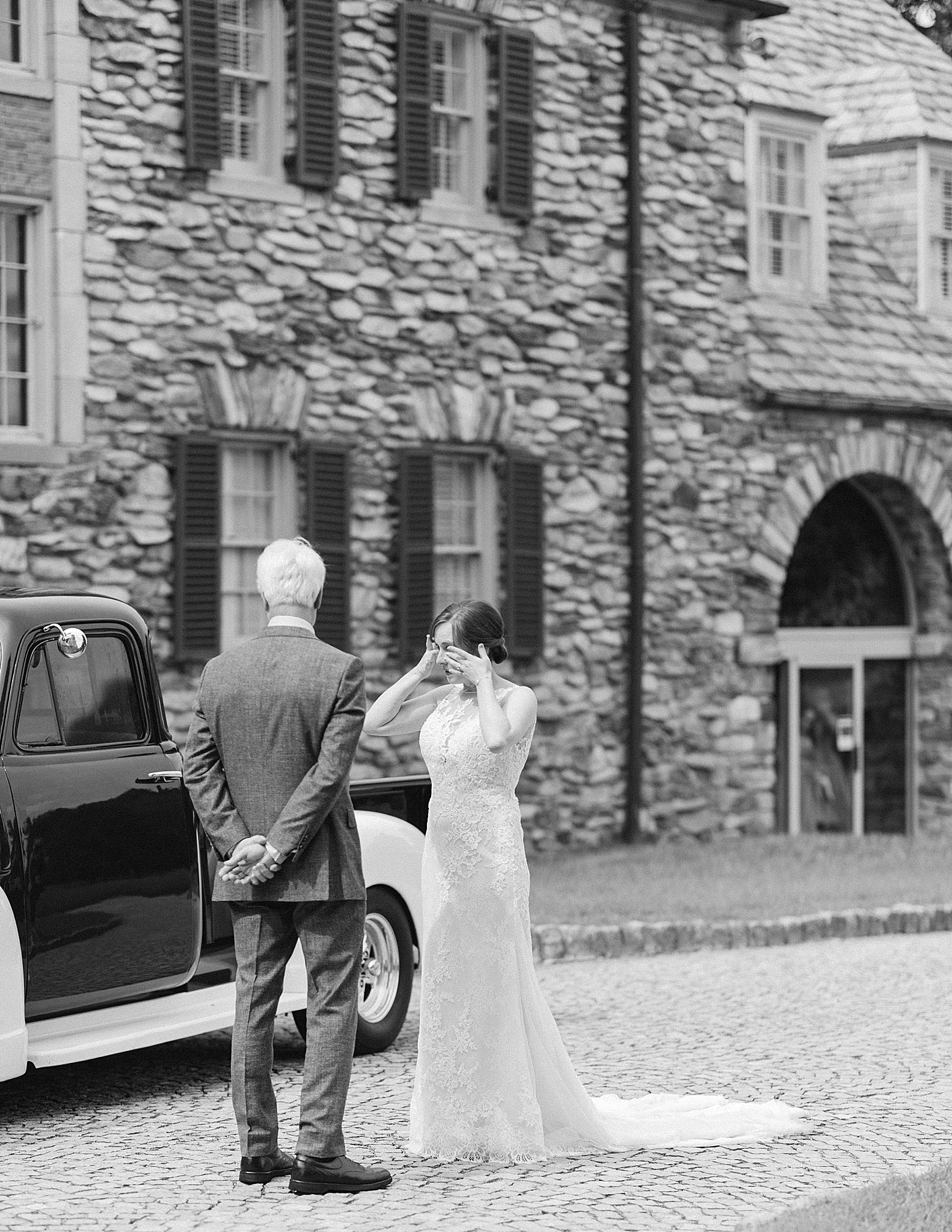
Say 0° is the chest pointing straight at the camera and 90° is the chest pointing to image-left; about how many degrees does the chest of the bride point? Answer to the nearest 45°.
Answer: approximately 45°

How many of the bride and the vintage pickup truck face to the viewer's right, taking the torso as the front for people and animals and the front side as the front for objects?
0

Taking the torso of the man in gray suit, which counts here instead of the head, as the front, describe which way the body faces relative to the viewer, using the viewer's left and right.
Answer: facing away from the viewer and to the right of the viewer

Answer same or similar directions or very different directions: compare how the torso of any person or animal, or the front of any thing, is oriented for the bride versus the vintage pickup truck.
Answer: same or similar directions

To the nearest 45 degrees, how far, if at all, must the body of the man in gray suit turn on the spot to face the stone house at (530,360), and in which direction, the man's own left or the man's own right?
approximately 45° to the man's own left

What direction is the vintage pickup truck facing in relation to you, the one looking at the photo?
facing the viewer and to the left of the viewer

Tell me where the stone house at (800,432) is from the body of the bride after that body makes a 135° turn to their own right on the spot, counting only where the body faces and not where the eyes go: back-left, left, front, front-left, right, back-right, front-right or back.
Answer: front

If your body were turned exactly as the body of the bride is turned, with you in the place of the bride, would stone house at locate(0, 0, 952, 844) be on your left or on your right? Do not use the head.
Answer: on your right

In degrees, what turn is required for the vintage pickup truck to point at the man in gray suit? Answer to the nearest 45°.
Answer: approximately 90° to its left

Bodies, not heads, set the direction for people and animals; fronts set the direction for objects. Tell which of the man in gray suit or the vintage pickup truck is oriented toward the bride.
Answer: the man in gray suit

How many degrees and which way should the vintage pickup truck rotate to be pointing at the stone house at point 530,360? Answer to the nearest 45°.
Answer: approximately 135° to its right

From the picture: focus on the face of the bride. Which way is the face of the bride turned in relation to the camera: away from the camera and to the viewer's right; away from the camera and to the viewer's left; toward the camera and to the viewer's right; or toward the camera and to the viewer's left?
toward the camera and to the viewer's left
